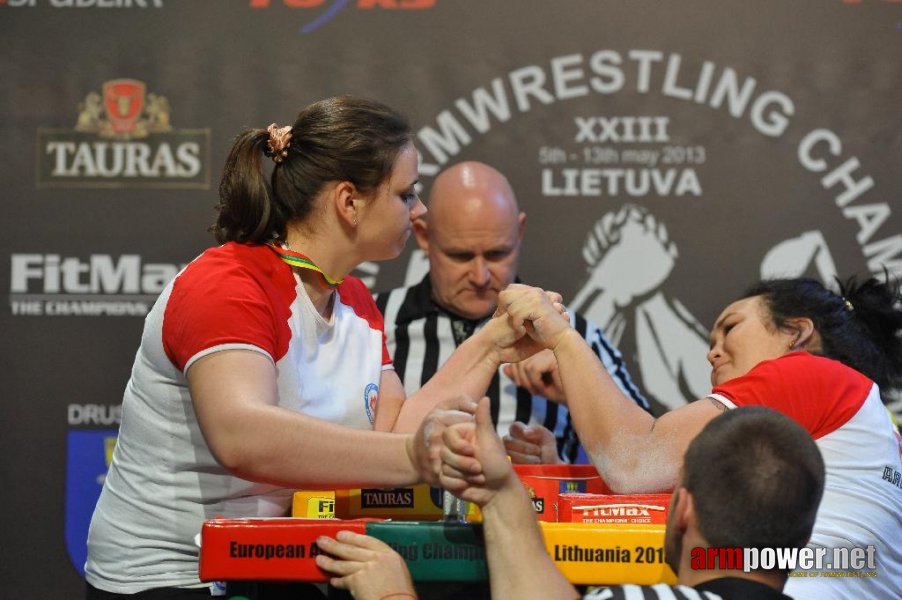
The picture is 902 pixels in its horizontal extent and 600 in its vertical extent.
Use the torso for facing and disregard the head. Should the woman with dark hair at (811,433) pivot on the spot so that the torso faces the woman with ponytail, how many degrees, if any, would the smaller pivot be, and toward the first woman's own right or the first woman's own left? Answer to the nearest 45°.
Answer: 0° — they already face them

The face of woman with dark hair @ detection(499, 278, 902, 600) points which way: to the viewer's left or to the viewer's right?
to the viewer's left

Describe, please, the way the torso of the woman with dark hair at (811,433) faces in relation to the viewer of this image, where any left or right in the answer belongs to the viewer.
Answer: facing to the left of the viewer

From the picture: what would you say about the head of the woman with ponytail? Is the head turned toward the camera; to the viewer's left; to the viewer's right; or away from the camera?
to the viewer's right
